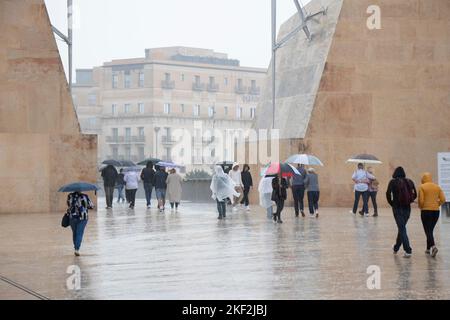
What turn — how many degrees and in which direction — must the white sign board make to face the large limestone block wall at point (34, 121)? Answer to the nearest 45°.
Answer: approximately 90° to its right

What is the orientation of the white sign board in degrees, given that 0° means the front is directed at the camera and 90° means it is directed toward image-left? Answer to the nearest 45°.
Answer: approximately 0°

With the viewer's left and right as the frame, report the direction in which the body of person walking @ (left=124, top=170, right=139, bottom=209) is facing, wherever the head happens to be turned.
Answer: facing away from the viewer

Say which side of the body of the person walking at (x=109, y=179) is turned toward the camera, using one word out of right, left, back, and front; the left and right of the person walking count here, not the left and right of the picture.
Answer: back

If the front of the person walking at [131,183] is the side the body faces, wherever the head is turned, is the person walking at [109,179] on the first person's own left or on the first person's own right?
on the first person's own left

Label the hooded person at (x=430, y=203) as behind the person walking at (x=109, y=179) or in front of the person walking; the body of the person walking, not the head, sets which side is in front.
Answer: behind
